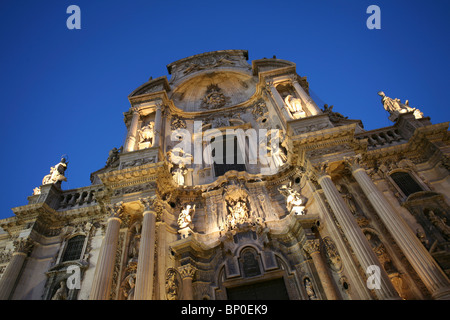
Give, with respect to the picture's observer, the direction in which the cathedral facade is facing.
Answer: facing the viewer

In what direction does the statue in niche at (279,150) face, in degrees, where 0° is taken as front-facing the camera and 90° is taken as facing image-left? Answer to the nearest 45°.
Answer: approximately 45°

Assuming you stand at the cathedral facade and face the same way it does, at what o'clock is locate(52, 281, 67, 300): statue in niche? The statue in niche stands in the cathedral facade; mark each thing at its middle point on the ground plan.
The statue in niche is roughly at 3 o'clock from the cathedral facade.
